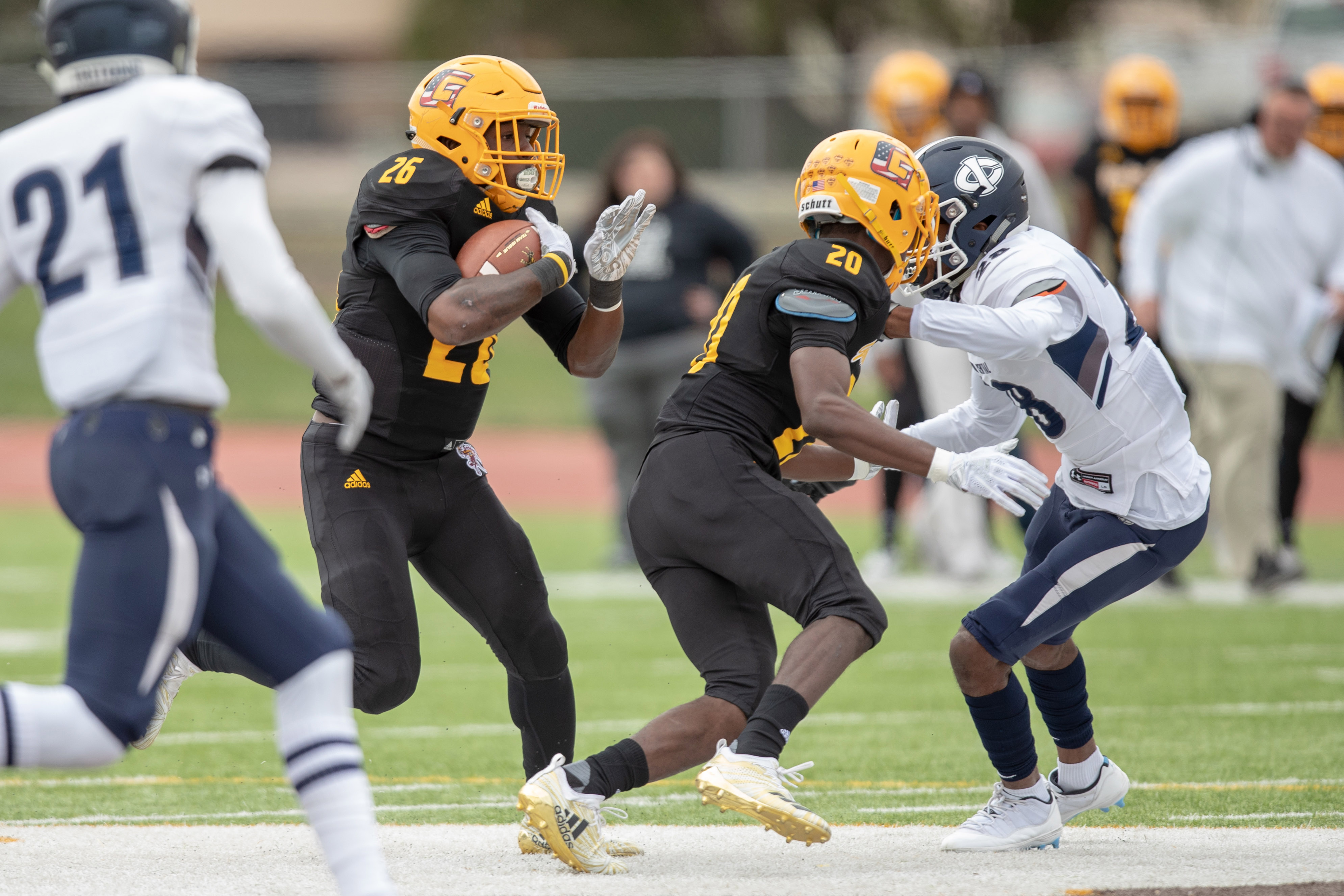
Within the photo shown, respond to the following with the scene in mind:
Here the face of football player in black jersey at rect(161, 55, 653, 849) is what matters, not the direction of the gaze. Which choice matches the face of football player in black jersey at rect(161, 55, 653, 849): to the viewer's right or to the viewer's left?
to the viewer's right

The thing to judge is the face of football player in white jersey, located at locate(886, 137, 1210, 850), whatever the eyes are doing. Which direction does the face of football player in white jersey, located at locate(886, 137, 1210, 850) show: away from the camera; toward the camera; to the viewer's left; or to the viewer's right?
to the viewer's left

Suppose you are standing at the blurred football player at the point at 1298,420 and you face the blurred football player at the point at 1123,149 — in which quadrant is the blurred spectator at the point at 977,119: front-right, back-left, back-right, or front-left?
front-left

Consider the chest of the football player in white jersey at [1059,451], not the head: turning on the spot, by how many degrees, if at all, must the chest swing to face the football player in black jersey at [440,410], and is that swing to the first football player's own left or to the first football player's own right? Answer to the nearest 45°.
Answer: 0° — they already face them

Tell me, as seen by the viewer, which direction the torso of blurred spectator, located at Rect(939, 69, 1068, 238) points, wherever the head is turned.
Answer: toward the camera

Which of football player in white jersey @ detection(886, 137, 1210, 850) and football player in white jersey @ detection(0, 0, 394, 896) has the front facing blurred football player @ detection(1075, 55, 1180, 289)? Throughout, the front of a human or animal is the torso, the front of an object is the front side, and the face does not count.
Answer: football player in white jersey @ detection(0, 0, 394, 896)

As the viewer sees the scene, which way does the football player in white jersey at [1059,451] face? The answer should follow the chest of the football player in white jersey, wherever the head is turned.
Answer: to the viewer's left

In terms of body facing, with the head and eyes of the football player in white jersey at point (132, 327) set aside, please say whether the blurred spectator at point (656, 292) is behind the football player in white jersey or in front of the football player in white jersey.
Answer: in front

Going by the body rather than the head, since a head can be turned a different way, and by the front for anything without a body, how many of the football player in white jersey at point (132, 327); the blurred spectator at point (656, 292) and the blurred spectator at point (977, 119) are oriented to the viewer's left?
0

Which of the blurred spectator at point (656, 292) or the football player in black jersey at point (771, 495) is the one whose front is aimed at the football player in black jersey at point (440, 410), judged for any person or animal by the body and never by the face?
the blurred spectator

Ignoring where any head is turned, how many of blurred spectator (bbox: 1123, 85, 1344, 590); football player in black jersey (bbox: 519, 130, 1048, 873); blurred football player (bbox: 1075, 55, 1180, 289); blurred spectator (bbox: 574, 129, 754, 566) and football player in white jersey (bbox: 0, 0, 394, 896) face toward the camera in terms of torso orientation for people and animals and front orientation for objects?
3

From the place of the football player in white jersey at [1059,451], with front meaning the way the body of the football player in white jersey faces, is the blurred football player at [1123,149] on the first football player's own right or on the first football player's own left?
on the first football player's own right

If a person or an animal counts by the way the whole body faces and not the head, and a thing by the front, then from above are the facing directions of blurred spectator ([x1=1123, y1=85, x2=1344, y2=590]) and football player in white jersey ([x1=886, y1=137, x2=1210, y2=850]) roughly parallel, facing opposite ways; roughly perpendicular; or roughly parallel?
roughly perpendicular

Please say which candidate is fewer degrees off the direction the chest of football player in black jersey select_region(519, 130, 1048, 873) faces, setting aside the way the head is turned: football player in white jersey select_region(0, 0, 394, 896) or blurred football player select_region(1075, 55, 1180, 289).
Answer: the blurred football player

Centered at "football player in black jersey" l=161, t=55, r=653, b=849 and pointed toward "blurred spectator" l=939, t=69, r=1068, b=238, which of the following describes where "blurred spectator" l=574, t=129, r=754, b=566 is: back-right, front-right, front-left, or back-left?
front-left

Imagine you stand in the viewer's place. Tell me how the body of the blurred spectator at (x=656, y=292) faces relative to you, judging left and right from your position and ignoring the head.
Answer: facing the viewer

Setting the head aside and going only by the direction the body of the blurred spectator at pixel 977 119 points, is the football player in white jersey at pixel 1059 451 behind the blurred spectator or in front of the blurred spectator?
in front

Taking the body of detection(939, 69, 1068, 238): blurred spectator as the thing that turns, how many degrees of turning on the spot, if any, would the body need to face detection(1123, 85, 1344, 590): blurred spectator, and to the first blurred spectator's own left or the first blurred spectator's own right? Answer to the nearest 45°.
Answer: approximately 90° to the first blurred spectator's own left
